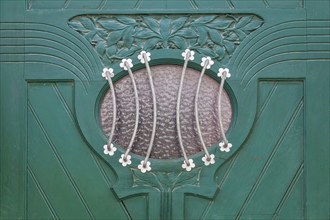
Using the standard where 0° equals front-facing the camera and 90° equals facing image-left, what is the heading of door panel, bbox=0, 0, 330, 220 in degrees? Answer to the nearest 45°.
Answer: approximately 0°
